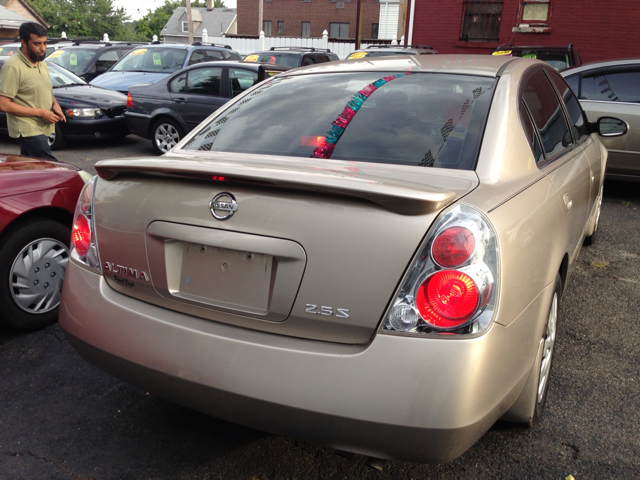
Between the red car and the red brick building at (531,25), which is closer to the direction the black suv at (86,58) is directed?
the red car

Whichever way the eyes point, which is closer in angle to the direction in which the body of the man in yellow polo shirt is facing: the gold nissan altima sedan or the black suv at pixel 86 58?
the gold nissan altima sedan

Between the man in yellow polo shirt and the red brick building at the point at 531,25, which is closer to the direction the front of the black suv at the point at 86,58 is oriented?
the man in yellow polo shirt

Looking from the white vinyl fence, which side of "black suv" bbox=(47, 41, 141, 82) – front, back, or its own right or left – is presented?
back

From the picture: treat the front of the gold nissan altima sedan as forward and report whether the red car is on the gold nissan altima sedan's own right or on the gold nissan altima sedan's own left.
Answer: on the gold nissan altima sedan's own left

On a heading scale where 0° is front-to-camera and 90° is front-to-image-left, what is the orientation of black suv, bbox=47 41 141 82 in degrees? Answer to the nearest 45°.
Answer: approximately 45°

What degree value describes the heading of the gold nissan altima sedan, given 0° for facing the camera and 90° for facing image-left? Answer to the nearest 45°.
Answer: approximately 225°

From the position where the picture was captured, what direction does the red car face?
facing to the right of the viewer

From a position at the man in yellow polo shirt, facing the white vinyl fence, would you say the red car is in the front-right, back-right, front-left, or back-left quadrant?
back-right

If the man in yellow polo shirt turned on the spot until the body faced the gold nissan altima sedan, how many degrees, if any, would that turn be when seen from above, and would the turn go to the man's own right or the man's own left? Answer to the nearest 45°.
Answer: approximately 45° to the man's own right

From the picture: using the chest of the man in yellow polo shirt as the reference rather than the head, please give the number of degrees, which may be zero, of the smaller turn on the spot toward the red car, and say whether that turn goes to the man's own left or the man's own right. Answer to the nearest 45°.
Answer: approximately 45° to the man's own right

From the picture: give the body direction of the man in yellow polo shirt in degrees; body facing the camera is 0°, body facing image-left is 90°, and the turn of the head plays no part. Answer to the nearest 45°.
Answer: approximately 315°
